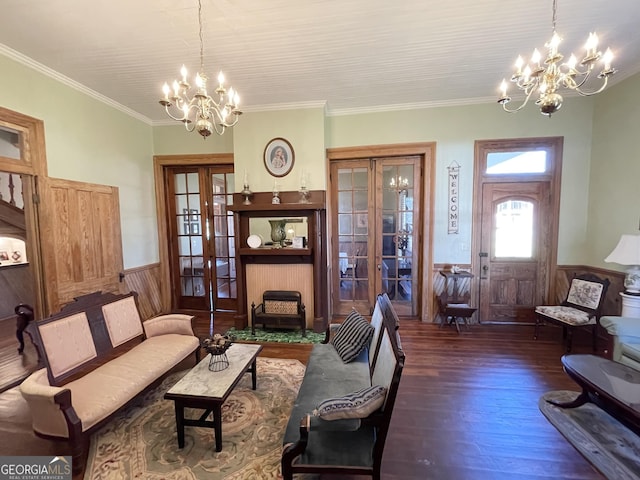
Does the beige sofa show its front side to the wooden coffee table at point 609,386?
yes

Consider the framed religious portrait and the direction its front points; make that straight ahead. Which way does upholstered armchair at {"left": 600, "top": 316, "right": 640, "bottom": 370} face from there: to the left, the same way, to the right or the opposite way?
to the right

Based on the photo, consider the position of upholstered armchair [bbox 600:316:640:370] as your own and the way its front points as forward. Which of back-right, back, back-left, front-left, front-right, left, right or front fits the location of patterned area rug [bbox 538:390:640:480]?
front-left

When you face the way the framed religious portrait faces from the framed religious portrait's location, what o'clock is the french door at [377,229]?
The french door is roughly at 9 o'clock from the framed religious portrait.

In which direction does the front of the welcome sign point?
toward the camera

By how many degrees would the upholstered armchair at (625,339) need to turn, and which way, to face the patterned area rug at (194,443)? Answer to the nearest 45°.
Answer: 0° — it already faces it

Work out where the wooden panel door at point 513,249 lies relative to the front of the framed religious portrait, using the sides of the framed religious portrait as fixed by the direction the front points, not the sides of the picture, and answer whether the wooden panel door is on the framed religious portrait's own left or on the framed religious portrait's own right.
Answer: on the framed religious portrait's own left

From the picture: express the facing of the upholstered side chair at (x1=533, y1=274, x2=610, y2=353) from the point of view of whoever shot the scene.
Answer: facing the viewer and to the left of the viewer

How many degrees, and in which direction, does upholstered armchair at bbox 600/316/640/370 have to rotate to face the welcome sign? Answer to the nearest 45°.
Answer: approximately 45° to its right

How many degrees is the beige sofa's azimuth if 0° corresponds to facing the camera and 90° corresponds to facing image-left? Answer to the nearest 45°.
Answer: approximately 315°

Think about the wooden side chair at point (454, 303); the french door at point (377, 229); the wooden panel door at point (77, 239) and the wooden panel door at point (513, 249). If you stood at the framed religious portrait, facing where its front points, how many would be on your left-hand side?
3

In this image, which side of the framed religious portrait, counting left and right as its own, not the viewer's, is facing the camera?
front

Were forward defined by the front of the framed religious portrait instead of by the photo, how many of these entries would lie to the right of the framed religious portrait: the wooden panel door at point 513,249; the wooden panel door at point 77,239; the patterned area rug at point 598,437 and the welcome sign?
1

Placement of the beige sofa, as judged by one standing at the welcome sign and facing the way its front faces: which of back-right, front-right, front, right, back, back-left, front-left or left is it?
front-right
